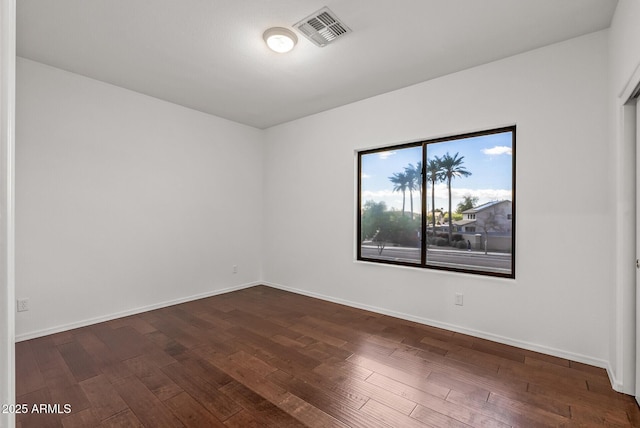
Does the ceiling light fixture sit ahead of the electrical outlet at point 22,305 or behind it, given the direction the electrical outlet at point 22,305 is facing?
ahead

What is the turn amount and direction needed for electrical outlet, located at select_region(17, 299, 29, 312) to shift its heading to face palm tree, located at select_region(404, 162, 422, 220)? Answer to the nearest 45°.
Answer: approximately 45° to its left

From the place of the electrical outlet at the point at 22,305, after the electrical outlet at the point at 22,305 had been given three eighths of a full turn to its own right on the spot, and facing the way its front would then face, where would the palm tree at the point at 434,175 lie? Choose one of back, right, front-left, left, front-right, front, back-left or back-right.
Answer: back

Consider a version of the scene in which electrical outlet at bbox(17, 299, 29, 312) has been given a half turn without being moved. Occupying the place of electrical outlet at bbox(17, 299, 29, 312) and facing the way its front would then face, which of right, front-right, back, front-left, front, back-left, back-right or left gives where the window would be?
back-right

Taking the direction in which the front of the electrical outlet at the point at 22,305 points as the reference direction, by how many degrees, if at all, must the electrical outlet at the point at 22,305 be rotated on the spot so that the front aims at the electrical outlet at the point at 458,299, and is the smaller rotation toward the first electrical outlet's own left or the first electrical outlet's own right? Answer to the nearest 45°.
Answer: approximately 45° to the first electrical outlet's own left

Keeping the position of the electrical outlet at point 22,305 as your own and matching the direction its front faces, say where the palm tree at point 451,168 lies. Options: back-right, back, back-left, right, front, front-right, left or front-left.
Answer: front-left

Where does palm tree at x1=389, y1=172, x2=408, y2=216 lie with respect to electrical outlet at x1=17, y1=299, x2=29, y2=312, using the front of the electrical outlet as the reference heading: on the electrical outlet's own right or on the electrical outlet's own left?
on the electrical outlet's own left
